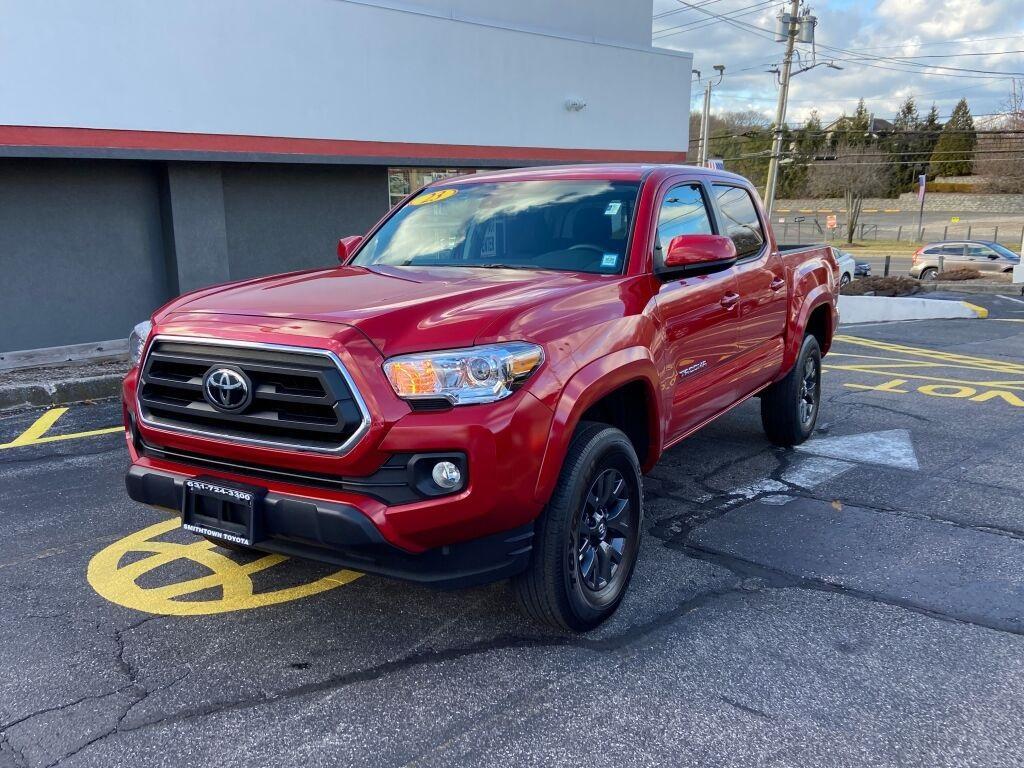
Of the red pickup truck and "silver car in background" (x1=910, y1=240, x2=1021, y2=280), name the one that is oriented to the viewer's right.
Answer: the silver car in background

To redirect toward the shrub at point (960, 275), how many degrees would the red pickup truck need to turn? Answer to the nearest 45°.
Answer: approximately 180°

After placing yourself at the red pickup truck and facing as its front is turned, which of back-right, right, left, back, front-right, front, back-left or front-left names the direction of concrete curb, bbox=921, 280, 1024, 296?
back

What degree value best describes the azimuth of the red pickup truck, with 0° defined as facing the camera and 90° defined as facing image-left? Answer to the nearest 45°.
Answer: approximately 45°

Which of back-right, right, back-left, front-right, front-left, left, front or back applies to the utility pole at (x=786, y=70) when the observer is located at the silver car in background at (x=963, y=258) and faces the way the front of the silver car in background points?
back-left

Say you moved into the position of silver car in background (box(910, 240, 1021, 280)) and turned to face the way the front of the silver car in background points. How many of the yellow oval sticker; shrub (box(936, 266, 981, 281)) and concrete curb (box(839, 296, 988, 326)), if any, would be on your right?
3

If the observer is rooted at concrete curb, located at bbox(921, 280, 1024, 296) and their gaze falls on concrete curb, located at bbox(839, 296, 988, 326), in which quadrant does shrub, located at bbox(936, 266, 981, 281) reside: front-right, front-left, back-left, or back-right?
back-right

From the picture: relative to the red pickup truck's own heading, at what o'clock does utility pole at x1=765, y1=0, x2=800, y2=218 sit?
The utility pole is roughly at 5 o'clock from the red pickup truck.

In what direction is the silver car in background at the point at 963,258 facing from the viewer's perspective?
to the viewer's right

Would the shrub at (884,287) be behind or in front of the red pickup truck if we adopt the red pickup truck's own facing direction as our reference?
behind

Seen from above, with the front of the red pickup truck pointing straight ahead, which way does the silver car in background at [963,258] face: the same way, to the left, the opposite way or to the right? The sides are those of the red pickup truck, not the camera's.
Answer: to the left

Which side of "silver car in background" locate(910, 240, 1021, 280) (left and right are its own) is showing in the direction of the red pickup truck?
right

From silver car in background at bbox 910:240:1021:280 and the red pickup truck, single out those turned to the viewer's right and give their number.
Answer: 1
